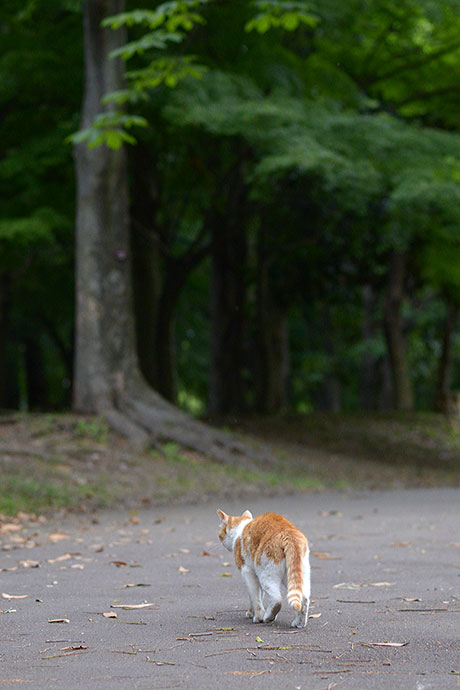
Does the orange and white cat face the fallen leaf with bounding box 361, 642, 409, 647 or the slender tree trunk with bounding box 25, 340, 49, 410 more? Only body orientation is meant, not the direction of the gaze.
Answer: the slender tree trunk

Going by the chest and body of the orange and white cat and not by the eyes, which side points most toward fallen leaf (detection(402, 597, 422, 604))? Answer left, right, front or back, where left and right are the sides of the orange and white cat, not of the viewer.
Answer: right

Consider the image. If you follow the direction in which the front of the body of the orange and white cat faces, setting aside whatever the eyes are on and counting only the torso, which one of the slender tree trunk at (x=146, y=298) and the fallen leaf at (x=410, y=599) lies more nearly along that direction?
the slender tree trunk

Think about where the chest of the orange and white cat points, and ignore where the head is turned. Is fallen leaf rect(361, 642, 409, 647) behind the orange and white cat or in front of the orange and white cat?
behind

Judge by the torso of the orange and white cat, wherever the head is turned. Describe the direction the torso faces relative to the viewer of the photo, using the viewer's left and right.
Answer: facing away from the viewer and to the left of the viewer

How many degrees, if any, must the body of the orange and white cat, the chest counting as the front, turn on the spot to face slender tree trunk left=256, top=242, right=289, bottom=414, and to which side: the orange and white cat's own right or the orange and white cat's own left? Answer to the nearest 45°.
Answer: approximately 45° to the orange and white cat's own right
